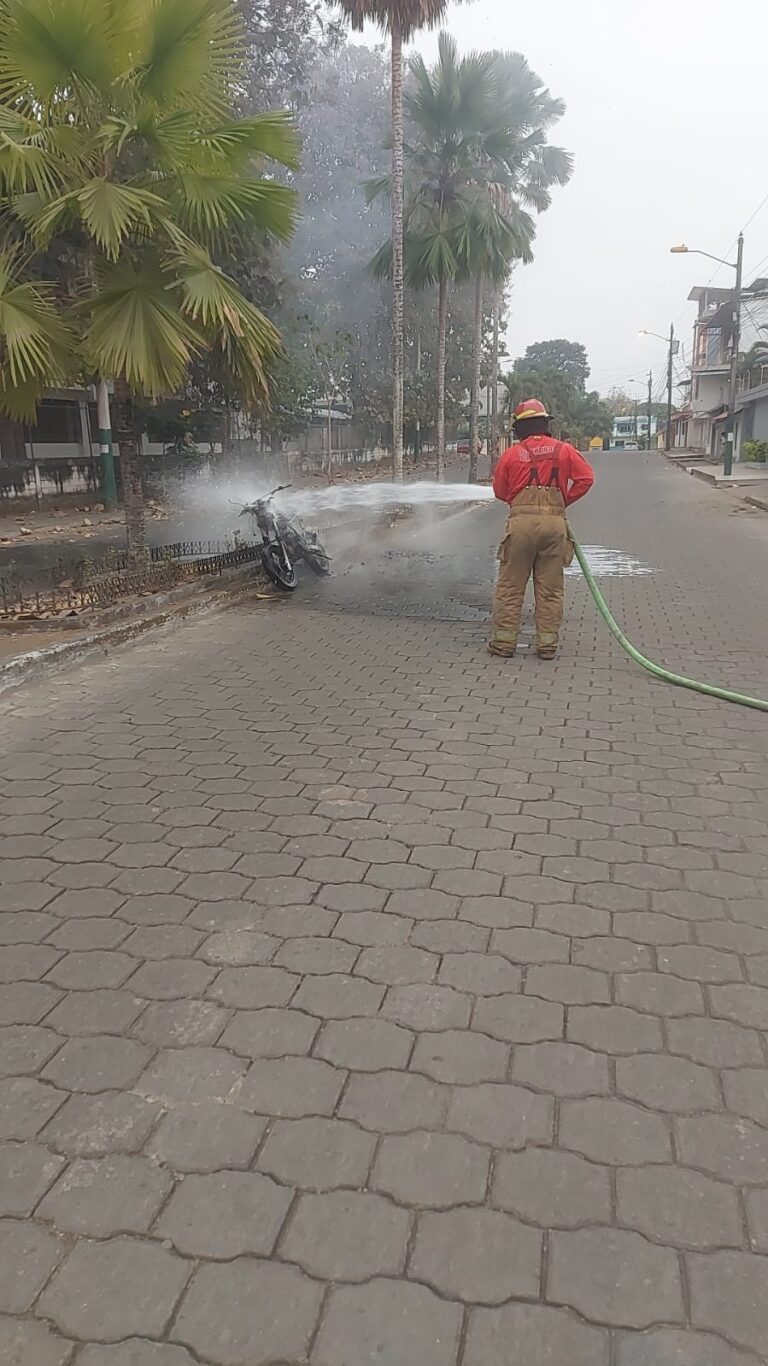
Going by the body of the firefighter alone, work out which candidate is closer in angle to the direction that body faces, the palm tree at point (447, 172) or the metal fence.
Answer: the palm tree

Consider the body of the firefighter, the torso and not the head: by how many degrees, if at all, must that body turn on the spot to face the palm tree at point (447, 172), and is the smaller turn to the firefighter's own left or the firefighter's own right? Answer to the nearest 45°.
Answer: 0° — they already face it

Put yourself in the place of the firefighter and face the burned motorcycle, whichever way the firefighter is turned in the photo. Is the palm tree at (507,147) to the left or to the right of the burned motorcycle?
right

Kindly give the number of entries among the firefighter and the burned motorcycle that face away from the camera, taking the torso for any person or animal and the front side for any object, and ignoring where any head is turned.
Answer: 1

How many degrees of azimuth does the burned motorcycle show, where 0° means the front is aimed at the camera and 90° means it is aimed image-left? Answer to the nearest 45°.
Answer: approximately 45°

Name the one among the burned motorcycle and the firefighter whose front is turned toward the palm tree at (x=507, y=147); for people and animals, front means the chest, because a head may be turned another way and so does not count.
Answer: the firefighter

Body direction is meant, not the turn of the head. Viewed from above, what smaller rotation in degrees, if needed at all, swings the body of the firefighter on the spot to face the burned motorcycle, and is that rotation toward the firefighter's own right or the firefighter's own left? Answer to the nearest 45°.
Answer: approximately 45° to the firefighter's own left

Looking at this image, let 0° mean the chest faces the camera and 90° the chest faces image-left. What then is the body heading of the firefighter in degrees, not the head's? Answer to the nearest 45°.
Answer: approximately 180°

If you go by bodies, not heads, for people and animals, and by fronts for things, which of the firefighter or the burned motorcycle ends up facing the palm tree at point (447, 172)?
the firefighter

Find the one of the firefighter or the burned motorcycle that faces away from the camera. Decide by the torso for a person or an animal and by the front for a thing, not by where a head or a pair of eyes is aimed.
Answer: the firefighter

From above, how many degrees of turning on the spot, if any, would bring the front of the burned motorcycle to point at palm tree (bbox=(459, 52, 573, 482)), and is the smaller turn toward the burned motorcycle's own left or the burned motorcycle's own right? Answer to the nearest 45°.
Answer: approximately 135° to the burned motorcycle's own right
